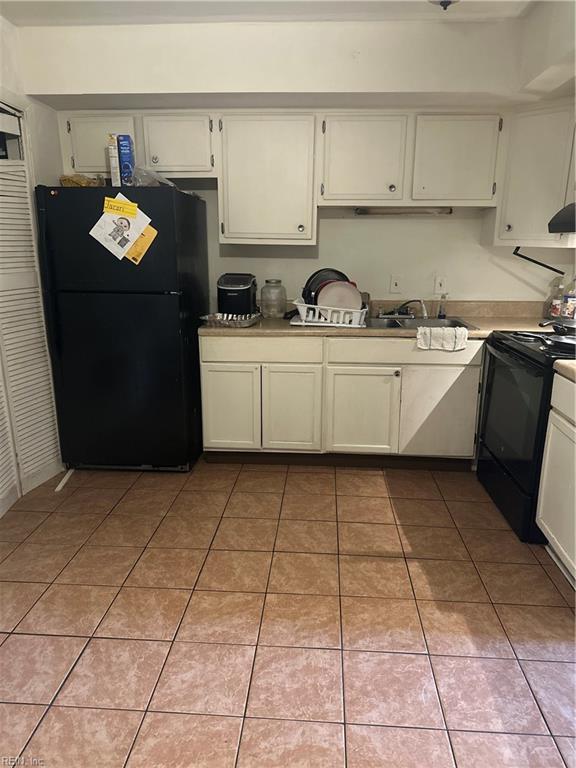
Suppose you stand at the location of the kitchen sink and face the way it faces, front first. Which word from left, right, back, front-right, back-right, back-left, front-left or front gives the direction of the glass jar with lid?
right

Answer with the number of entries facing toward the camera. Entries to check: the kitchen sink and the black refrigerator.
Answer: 2

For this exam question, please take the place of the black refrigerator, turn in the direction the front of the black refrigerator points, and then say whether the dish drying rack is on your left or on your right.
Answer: on your left

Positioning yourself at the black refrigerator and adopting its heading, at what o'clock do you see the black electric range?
The black electric range is roughly at 10 o'clock from the black refrigerator.

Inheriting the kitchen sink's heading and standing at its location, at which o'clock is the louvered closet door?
The louvered closet door is roughly at 2 o'clock from the kitchen sink.

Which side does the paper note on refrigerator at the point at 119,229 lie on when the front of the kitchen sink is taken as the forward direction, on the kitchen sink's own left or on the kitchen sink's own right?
on the kitchen sink's own right

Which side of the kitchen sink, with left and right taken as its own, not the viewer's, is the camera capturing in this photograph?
front

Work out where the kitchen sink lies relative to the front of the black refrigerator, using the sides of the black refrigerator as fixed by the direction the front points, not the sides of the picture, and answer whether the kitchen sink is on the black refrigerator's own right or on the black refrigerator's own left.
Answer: on the black refrigerator's own left

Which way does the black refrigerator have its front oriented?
toward the camera

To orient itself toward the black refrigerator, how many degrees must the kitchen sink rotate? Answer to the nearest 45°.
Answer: approximately 45° to its right

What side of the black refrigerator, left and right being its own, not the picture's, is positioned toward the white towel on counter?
left

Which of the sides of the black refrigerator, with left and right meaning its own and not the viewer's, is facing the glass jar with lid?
left
